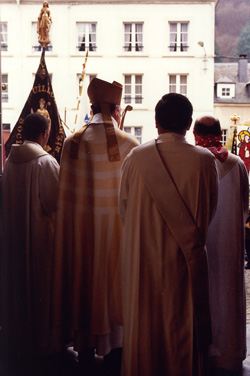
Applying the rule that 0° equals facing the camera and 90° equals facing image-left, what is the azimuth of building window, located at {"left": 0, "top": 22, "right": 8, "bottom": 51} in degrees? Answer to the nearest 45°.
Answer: approximately 0°

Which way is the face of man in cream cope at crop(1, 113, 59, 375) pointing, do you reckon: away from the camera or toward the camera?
away from the camera

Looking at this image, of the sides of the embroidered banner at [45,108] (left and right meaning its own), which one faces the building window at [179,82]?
back

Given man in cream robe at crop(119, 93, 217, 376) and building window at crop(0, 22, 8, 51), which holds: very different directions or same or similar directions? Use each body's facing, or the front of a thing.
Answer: very different directions

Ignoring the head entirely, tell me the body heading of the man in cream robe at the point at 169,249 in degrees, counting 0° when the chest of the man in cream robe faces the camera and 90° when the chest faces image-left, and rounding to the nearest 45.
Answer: approximately 180°

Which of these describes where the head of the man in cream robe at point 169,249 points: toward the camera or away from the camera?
away from the camera

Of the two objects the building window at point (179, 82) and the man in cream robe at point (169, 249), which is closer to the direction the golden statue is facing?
the man in cream robe

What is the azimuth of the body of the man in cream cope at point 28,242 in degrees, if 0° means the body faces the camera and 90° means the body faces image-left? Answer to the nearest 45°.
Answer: approximately 225°

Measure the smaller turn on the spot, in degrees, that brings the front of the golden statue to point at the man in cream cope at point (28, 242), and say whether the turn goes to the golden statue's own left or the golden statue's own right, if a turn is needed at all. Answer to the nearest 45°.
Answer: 0° — it already faces them
